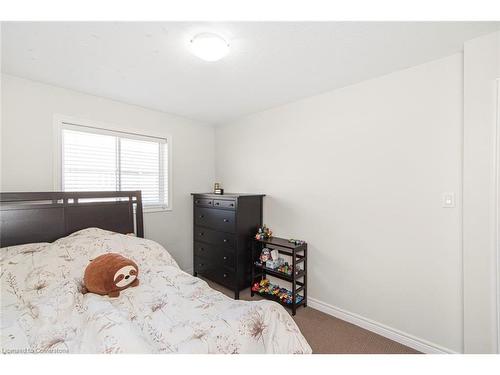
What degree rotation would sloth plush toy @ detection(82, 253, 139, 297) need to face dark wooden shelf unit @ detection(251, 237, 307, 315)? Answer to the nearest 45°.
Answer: approximately 45° to its left

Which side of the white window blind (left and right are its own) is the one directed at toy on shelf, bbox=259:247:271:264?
front

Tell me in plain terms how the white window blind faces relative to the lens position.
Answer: facing the viewer and to the right of the viewer

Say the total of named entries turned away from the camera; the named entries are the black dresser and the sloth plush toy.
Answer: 0

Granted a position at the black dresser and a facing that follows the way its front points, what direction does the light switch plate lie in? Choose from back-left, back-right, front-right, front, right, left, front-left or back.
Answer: left

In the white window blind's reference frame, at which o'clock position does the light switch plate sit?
The light switch plate is roughly at 12 o'clock from the white window blind.

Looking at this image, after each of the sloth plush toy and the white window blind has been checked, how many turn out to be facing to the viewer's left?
0

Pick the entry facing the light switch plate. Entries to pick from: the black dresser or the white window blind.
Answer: the white window blind

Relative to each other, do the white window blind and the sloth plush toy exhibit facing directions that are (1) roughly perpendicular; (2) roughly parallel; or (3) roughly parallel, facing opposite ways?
roughly parallel

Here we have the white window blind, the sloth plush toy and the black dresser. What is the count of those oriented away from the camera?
0

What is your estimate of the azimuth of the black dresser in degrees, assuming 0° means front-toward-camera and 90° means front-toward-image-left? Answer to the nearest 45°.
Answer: approximately 45°
